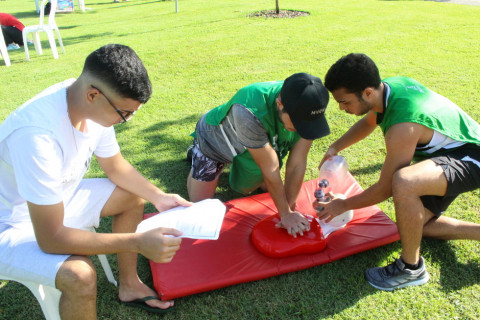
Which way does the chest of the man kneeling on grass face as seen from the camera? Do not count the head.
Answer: to the viewer's left

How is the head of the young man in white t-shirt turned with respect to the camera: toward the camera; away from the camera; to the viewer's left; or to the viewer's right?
to the viewer's right

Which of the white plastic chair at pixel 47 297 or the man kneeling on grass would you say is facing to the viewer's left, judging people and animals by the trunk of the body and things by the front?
the man kneeling on grass

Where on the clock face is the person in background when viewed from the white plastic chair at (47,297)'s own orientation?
The person in background is roughly at 9 o'clock from the white plastic chair.

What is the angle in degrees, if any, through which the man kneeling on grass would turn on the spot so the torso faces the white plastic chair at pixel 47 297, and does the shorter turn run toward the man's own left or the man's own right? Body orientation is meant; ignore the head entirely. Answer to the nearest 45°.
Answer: approximately 45° to the man's own left

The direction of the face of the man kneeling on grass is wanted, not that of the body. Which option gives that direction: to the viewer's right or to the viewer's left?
to the viewer's left

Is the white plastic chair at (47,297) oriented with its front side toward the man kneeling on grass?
yes

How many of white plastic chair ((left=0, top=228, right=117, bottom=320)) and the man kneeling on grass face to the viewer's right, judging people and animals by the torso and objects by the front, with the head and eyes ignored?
1

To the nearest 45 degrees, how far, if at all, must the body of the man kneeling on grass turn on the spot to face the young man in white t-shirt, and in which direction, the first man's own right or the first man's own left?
approximately 45° to the first man's own left

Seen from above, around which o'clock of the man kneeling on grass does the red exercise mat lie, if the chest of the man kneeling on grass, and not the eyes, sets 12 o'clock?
The red exercise mat is roughly at 11 o'clock from the man kneeling on grass.

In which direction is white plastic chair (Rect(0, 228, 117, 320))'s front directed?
to the viewer's right
